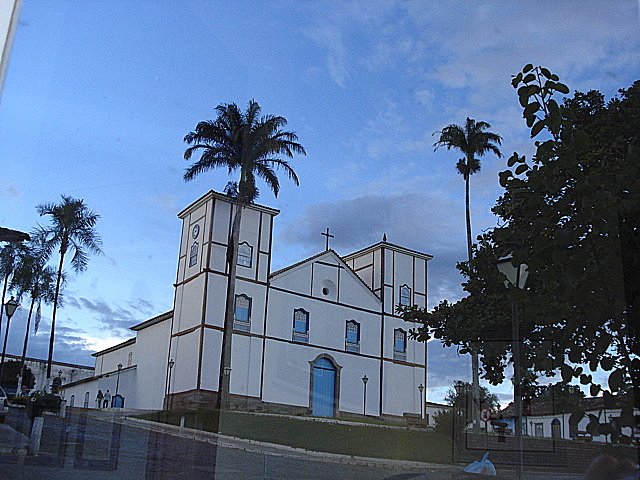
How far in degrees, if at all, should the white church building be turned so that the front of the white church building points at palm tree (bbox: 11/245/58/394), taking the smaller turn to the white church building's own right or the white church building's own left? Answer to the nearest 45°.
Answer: approximately 90° to the white church building's own right

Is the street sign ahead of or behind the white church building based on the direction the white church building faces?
ahead

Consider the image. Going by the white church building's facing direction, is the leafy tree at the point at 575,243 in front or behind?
in front

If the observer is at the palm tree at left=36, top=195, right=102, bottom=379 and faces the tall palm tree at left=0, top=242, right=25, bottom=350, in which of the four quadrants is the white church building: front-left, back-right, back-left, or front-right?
back-left

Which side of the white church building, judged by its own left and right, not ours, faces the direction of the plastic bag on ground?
front

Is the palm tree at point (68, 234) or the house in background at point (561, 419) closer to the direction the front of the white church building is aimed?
the house in background

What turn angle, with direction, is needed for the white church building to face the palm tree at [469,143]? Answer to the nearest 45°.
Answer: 0° — it already faces it

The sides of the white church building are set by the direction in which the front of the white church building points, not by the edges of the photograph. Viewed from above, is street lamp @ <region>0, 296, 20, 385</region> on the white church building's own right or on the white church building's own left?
on the white church building's own right

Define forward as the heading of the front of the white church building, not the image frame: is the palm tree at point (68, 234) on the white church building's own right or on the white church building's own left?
on the white church building's own right

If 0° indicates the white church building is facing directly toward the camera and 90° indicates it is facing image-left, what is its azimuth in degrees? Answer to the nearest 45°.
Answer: approximately 315°
